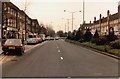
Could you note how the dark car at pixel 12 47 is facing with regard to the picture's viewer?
facing away from the viewer
